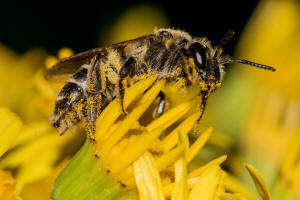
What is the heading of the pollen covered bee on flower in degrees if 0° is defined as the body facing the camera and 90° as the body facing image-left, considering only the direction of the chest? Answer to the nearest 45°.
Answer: approximately 270°

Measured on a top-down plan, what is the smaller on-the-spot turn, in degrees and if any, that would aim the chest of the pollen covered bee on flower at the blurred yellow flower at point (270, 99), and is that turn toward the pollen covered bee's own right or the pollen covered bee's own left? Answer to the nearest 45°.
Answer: approximately 45° to the pollen covered bee's own left
